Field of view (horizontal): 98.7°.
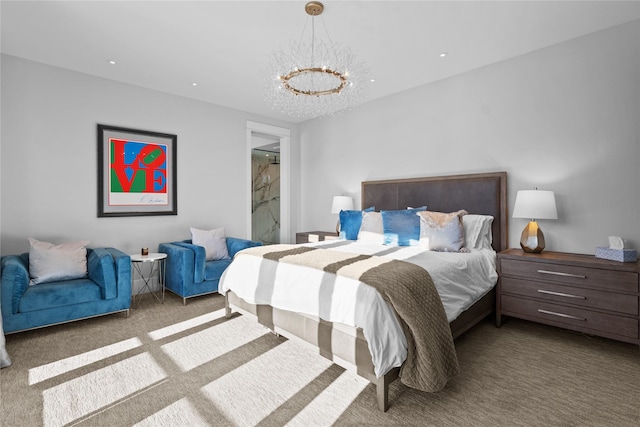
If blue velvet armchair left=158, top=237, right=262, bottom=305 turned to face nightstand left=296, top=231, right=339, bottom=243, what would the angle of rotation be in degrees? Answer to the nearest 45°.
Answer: approximately 45° to its left

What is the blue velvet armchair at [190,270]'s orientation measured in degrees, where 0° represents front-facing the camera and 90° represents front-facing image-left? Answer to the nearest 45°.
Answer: approximately 315°

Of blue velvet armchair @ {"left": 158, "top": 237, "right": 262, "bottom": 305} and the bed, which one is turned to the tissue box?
the blue velvet armchair

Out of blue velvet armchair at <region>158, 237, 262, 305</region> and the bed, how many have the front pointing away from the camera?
0

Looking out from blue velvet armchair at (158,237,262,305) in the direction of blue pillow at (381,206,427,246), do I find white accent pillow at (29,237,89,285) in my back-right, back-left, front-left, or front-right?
back-right

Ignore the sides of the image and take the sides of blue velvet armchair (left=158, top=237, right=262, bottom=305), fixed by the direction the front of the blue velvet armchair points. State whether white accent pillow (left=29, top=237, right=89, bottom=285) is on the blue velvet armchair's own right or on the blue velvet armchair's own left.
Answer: on the blue velvet armchair's own right

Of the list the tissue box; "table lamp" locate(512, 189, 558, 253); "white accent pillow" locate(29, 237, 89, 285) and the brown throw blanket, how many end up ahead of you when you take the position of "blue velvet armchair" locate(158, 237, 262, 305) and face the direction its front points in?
3

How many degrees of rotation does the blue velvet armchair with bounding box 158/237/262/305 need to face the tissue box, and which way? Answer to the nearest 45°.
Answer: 0° — it already faces it

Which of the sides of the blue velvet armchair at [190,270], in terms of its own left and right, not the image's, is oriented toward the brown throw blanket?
front

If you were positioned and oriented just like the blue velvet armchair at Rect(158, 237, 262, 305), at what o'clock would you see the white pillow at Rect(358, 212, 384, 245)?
The white pillow is roughly at 11 o'clock from the blue velvet armchair.

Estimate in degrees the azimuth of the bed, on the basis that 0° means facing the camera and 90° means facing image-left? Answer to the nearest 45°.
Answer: approximately 45°
